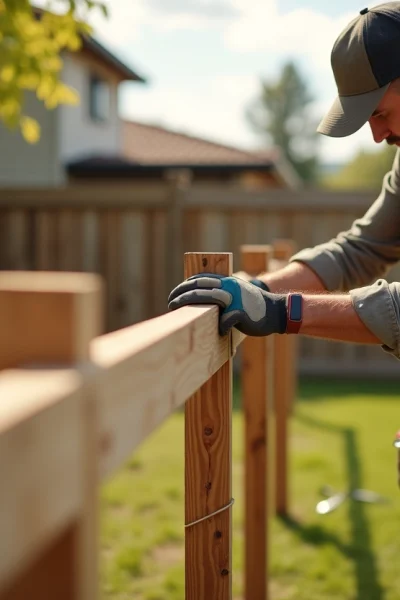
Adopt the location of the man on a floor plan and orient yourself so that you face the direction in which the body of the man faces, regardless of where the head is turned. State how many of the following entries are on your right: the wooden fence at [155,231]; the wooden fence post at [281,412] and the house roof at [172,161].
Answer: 3

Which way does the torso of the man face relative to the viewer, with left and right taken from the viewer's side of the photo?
facing to the left of the viewer

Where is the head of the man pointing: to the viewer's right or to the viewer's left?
to the viewer's left

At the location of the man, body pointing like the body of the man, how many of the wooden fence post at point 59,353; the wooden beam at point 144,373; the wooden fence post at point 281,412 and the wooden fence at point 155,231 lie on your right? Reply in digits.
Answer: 2

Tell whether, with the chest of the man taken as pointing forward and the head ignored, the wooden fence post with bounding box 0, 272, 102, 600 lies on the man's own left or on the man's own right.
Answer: on the man's own left

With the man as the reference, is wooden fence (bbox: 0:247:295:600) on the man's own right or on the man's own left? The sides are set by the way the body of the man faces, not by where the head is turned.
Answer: on the man's own left
